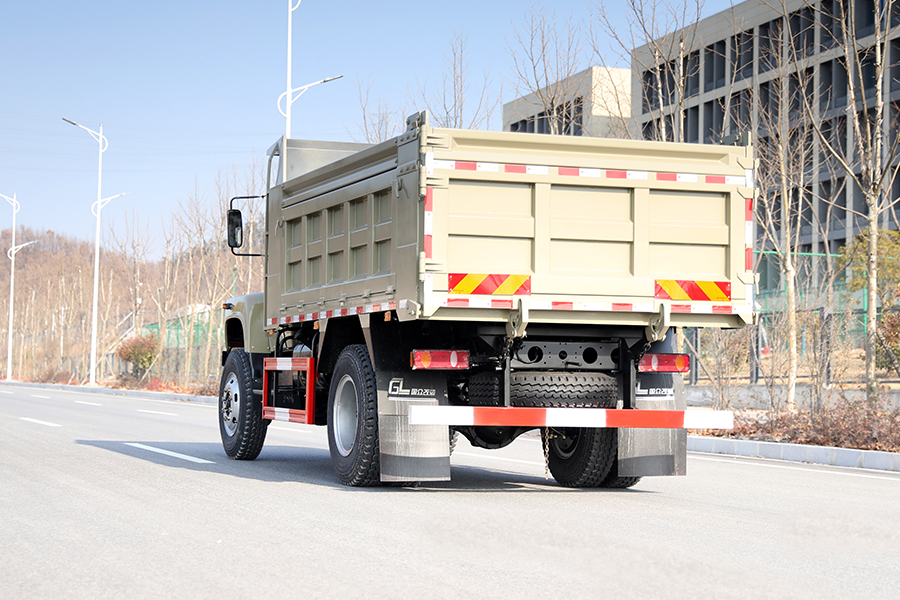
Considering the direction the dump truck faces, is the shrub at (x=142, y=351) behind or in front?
in front

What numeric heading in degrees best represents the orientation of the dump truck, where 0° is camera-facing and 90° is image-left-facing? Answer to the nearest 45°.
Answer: approximately 135°
